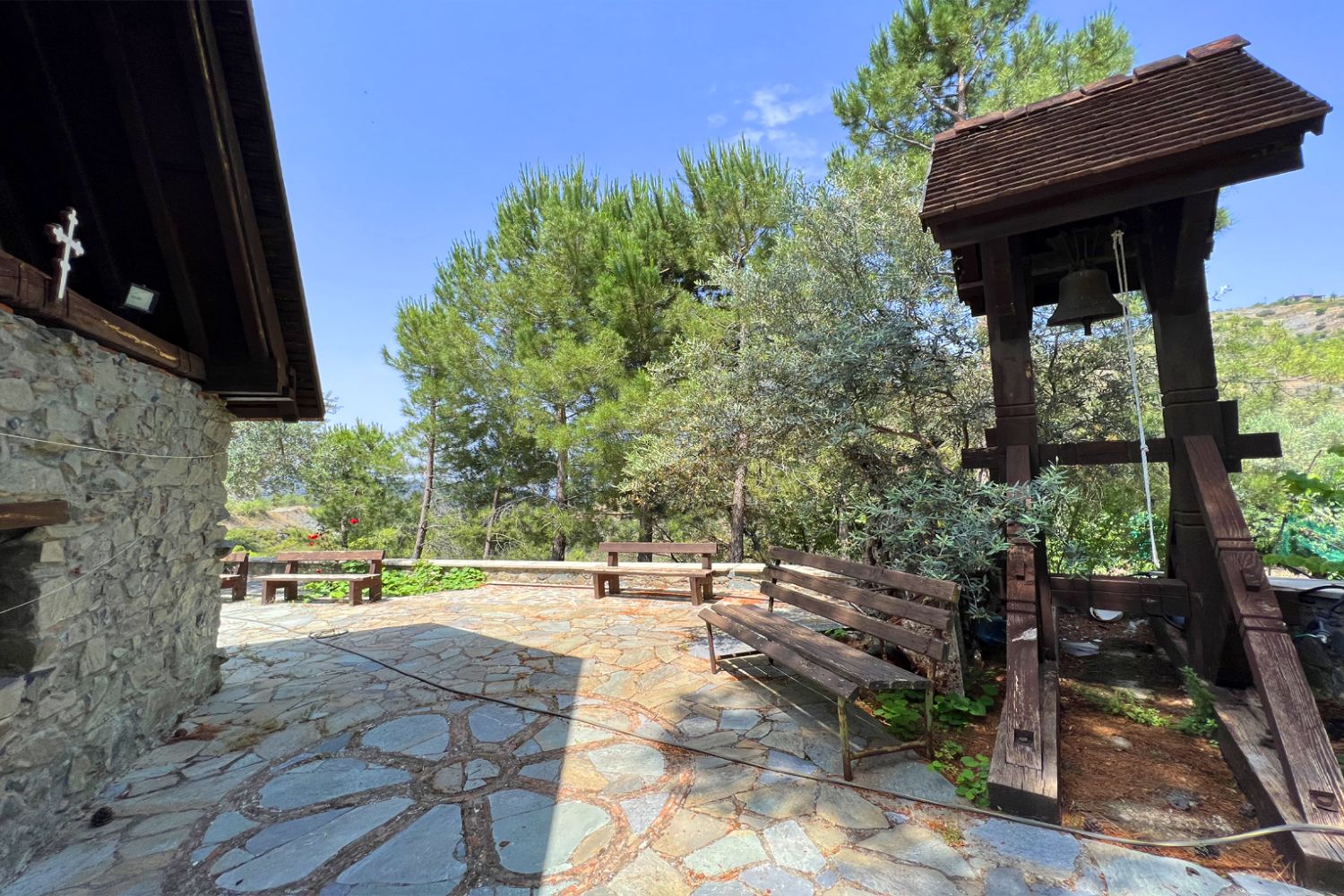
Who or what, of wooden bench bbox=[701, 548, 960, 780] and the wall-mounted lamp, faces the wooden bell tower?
the wall-mounted lamp

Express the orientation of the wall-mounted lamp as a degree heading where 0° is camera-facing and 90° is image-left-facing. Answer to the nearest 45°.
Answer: approximately 315°

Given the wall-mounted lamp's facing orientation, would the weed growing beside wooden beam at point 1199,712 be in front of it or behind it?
in front

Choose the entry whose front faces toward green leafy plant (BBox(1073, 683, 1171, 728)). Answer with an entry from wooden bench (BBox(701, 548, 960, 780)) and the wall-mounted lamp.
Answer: the wall-mounted lamp

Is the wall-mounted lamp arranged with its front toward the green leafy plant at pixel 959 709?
yes

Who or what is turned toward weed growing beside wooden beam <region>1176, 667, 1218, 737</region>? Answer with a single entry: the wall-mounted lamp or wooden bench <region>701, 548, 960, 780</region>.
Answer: the wall-mounted lamp

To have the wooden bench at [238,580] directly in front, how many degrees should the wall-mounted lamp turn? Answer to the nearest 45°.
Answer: approximately 135° to its left

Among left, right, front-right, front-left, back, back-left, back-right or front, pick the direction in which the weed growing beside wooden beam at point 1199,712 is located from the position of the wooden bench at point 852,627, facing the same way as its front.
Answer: back-left

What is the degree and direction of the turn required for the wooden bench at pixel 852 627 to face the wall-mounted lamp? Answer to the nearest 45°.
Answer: approximately 45° to its right

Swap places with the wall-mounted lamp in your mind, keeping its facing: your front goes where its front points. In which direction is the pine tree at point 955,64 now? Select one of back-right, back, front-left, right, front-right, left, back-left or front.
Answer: front-left

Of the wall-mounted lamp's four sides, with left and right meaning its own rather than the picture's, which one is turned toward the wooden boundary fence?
left

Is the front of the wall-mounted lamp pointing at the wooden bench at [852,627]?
yes
